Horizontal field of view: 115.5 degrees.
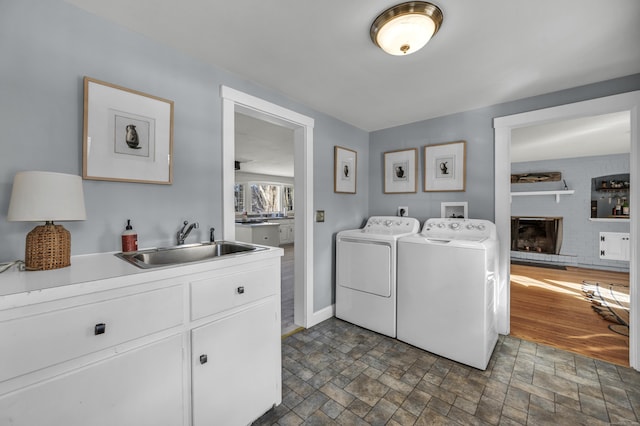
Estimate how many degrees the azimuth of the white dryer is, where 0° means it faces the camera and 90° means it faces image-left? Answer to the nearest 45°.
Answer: approximately 45°

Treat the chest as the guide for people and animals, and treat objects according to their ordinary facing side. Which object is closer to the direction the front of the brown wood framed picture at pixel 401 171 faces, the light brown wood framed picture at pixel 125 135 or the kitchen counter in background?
the light brown wood framed picture

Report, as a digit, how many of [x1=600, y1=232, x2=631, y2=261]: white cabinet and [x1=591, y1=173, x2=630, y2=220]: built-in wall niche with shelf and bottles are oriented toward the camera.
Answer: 2

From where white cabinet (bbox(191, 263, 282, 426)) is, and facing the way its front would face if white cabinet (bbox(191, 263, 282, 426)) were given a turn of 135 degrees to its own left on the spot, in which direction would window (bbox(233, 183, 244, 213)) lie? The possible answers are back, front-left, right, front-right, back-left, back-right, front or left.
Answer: front

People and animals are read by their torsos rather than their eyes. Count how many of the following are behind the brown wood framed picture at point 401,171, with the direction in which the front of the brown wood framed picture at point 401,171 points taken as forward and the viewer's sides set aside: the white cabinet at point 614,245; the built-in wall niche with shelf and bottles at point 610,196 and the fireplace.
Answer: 3

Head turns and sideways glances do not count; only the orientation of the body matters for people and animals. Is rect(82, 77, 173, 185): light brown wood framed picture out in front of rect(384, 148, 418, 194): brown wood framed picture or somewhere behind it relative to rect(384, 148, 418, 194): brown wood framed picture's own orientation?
in front

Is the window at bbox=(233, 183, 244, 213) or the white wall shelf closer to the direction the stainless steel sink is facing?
the white wall shelf

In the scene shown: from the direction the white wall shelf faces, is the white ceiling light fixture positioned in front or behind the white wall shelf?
in front
